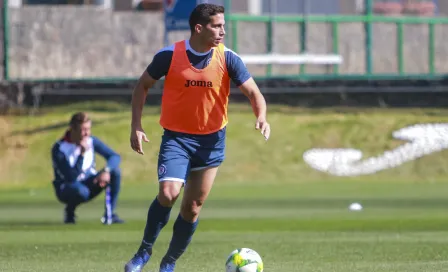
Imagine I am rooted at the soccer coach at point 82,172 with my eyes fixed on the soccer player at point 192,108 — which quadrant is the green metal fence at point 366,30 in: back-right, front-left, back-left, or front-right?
back-left

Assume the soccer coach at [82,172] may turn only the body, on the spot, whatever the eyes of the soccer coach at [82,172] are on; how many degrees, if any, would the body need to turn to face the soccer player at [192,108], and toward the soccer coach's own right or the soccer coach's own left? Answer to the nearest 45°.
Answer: approximately 45° to the soccer coach's own right

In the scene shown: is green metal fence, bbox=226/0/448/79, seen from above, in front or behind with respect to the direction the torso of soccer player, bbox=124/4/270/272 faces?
behind

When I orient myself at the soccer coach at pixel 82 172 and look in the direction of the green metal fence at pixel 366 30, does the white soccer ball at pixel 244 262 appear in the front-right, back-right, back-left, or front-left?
back-right

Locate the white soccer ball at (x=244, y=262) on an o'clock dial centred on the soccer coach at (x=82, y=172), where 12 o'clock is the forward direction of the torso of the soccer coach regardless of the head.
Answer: The white soccer ball is roughly at 1 o'clock from the soccer coach.

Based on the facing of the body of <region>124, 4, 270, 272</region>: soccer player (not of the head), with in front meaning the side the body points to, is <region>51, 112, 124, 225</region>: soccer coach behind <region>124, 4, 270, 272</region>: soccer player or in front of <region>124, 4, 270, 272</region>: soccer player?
behind

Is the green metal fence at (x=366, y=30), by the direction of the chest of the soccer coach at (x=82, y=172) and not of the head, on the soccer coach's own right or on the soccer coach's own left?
on the soccer coach's own left

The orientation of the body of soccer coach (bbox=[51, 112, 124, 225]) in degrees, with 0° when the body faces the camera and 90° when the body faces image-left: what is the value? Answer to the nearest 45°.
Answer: approximately 315°

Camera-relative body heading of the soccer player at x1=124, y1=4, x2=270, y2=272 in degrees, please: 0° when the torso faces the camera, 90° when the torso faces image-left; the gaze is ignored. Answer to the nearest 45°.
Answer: approximately 0°
